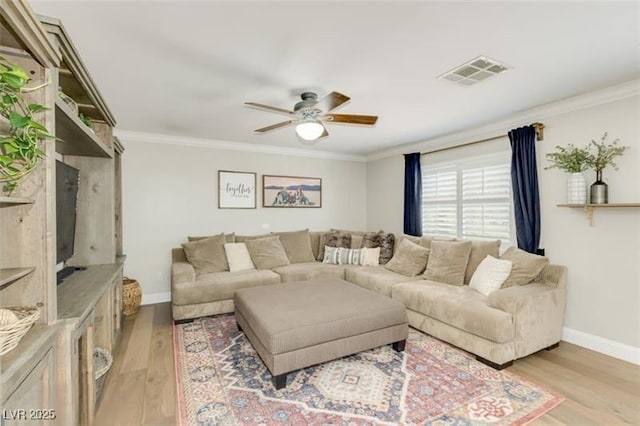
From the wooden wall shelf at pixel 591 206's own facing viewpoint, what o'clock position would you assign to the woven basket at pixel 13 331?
The woven basket is roughly at 11 o'clock from the wooden wall shelf.

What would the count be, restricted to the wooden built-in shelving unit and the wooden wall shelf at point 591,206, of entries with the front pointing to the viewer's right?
1

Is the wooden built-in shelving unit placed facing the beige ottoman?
yes

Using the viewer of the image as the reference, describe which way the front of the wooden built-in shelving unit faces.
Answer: facing to the right of the viewer

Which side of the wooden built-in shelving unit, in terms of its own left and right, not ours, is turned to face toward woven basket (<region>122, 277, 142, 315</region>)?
left

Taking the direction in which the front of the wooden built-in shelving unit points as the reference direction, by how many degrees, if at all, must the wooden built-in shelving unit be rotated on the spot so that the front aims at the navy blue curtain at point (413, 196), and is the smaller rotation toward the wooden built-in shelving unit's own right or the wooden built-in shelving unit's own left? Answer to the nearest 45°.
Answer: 0° — it already faces it

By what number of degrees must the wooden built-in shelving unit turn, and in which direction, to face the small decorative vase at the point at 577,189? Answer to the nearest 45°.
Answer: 0° — it already faces it

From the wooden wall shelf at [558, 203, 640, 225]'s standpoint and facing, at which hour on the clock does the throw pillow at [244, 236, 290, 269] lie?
The throw pillow is roughly at 1 o'clock from the wooden wall shelf.

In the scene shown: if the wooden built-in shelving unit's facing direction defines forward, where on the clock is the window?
The window is roughly at 12 o'clock from the wooden built-in shelving unit.

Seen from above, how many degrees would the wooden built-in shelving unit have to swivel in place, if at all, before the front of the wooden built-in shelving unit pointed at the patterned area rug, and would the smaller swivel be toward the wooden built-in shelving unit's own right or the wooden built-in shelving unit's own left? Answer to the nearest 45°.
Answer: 0° — it already faces it

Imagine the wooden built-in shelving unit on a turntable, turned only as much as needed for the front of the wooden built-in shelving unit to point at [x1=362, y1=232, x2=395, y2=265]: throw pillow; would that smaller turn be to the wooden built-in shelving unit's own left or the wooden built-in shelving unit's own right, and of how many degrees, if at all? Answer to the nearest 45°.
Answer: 0° — it already faces it

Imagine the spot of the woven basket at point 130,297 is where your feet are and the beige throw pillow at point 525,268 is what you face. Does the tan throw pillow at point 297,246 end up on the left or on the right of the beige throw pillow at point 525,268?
left
